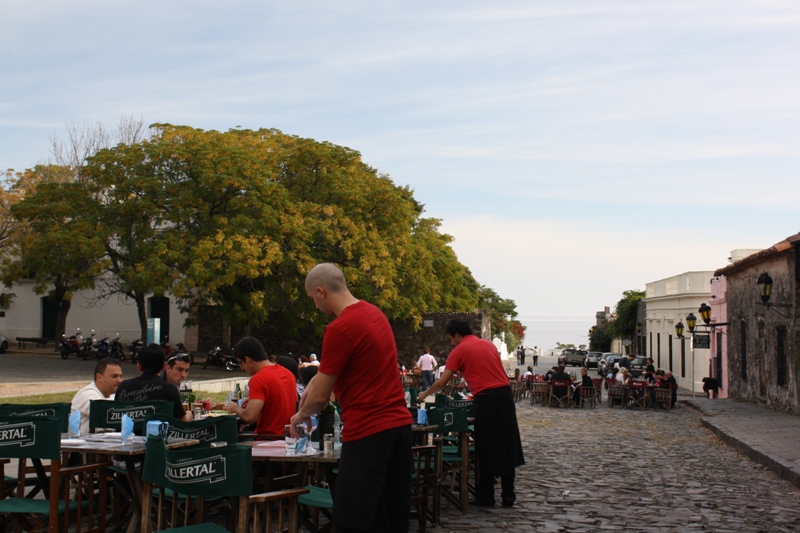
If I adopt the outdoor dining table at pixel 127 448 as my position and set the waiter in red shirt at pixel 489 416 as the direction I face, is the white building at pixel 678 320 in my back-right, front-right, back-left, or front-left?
front-left

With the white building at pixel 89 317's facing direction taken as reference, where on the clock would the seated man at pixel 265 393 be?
The seated man is roughly at 12 o'clock from the white building.

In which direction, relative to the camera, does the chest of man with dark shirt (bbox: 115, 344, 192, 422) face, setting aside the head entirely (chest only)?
away from the camera

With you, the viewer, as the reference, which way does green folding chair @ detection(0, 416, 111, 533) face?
facing away from the viewer and to the right of the viewer

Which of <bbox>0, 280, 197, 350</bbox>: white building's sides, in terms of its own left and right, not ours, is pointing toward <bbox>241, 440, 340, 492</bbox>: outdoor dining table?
front

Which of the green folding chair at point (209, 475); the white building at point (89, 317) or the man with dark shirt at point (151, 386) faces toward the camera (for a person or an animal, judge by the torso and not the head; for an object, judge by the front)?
the white building

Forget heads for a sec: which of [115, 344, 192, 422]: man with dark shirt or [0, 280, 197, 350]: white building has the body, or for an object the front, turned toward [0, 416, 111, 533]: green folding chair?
the white building

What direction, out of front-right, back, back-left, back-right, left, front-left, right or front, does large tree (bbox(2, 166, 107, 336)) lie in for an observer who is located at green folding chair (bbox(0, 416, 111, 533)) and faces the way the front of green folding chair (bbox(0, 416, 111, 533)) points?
front-left

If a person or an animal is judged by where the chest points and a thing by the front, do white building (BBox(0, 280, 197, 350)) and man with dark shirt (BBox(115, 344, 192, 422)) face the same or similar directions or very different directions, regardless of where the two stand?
very different directions

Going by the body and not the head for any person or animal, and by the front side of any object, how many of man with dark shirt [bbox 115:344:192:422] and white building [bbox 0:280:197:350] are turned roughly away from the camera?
1

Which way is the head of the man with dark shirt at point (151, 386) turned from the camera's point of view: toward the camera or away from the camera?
away from the camera

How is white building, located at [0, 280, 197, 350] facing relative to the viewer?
toward the camera

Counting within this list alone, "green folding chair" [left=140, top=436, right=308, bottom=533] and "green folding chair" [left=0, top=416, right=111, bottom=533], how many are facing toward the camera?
0

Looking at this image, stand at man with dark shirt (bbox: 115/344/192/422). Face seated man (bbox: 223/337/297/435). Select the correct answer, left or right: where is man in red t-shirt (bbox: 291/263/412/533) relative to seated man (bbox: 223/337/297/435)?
right

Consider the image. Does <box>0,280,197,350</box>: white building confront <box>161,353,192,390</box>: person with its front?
yes

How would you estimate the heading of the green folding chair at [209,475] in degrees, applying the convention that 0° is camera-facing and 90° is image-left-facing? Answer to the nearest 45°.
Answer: approximately 225°

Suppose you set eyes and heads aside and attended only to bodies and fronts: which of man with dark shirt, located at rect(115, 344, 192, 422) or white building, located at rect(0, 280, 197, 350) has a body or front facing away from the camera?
the man with dark shirt

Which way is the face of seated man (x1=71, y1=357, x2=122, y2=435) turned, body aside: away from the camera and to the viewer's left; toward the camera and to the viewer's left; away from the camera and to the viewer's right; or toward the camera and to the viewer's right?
toward the camera and to the viewer's right

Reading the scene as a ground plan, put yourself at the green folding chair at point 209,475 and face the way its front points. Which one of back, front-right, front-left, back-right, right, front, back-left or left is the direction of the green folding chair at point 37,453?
left
